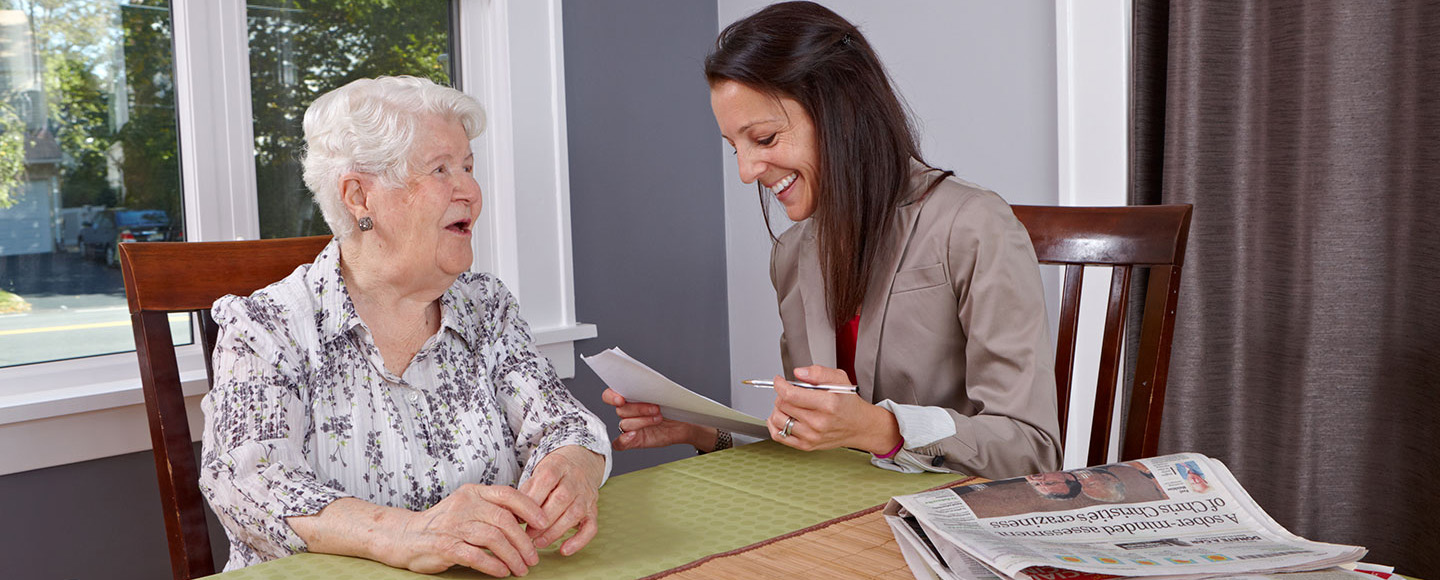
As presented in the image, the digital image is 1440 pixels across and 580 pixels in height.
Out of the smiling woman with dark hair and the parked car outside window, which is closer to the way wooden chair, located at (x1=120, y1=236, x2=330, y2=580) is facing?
the smiling woman with dark hair

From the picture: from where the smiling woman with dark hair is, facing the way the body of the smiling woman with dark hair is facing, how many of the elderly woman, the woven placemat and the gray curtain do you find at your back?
1

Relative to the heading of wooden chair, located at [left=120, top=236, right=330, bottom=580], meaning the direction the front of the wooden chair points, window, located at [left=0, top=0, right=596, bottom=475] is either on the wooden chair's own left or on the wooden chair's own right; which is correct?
on the wooden chair's own left

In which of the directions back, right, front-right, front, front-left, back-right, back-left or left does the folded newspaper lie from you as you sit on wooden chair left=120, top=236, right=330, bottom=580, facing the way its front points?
front

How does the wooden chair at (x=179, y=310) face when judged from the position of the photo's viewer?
facing the viewer and to the right of the viewer

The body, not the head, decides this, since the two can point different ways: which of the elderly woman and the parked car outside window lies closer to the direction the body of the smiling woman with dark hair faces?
the elderly woman

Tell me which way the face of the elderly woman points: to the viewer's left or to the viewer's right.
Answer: to the viewer's right

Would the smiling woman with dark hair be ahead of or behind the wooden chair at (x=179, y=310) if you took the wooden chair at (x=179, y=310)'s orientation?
ahead

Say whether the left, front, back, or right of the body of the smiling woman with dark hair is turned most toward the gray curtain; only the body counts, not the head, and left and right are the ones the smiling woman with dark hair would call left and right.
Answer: back

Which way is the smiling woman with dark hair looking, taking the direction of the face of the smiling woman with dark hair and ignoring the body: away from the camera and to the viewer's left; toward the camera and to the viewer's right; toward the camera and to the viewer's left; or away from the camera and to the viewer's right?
toward the camera and to the viewer's left

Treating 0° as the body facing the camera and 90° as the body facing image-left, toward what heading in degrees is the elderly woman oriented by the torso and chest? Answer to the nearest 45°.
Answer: approximately 315°

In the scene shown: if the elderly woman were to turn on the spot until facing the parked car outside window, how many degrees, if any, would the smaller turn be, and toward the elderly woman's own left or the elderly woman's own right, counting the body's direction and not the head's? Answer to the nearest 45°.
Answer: approximately 180°

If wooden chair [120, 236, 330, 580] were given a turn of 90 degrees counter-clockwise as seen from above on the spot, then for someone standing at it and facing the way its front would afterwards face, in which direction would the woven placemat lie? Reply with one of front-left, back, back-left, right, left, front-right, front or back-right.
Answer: right

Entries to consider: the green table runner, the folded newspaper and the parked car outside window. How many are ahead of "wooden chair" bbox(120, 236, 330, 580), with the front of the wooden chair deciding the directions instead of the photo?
2

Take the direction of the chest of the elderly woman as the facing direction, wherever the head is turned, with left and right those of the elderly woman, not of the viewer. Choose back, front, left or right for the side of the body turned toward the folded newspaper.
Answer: front

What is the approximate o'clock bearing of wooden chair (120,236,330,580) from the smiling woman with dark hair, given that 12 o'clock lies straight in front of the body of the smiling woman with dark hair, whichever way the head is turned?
The wooden chair is roughly at 1 o'clock from the smiling woman with dark hair.

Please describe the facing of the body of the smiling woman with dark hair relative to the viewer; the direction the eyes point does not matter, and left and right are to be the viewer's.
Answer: facing the viewer and to the left of the viewer

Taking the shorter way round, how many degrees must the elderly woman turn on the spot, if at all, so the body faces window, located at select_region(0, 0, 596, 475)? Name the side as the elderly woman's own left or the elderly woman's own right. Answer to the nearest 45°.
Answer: approximately 135° to the elderly woman's own left
